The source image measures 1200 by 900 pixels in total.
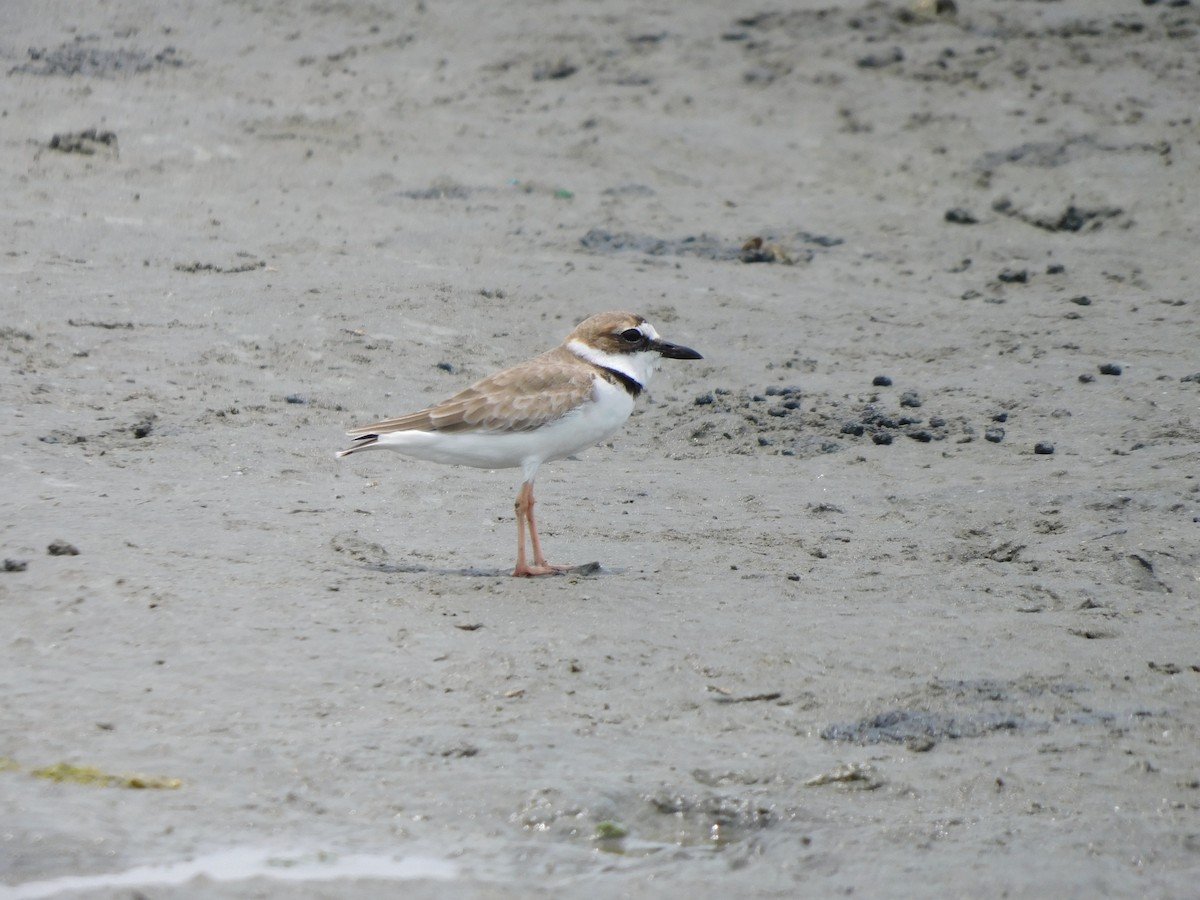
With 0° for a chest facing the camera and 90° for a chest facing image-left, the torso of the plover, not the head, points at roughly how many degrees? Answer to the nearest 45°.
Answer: approximately 270°

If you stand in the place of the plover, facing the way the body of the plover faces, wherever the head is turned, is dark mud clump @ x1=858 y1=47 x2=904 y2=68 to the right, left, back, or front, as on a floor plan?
left
